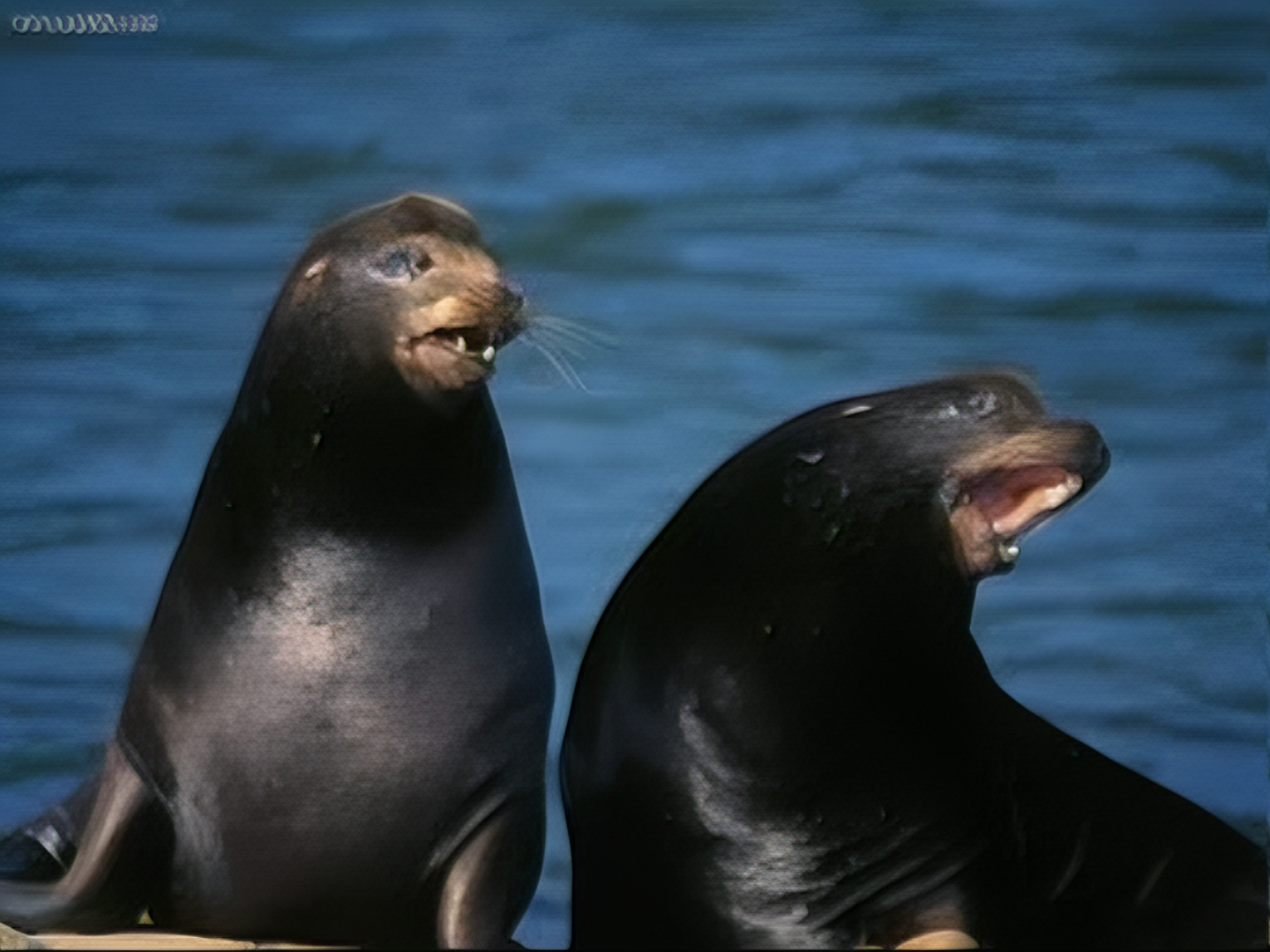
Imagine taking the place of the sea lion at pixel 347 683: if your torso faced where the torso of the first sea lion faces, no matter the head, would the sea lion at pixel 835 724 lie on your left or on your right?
on your left

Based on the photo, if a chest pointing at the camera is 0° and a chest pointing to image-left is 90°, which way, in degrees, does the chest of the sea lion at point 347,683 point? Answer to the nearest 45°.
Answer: approximately 0°
